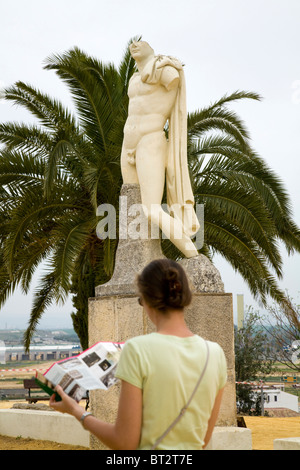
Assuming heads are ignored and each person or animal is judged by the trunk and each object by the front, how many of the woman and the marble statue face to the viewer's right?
0

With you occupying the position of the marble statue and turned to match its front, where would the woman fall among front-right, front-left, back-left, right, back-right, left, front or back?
front-left

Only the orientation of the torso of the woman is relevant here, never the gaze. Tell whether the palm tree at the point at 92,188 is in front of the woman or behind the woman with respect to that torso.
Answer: in front

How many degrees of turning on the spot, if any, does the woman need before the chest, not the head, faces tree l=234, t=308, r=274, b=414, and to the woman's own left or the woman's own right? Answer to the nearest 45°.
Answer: approximately 45° to the woman's own right

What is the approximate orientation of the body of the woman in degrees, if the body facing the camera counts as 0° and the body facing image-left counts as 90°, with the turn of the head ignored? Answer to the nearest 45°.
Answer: approximately 135°

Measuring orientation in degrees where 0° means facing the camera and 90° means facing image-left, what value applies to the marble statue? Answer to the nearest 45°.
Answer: approximately 45°

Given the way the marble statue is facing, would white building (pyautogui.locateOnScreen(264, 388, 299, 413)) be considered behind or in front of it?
behind

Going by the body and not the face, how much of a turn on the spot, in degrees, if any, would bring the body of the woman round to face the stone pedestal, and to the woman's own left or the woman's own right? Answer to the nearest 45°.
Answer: approximately 45° to the woman's own right
